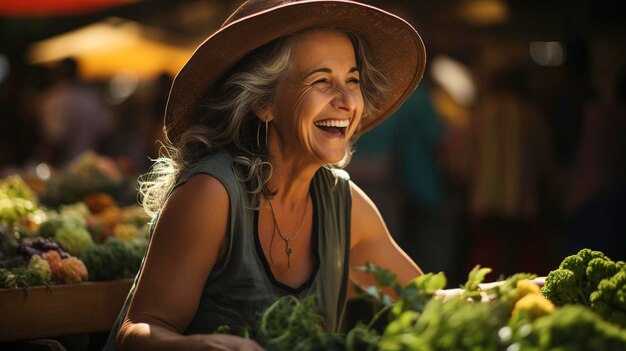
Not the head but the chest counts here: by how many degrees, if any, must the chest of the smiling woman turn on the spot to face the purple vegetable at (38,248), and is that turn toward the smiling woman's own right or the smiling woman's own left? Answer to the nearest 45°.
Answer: approximately 180°

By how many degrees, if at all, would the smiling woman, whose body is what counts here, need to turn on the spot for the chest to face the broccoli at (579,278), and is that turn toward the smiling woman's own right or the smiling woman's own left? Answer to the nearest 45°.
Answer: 0° — they already face it

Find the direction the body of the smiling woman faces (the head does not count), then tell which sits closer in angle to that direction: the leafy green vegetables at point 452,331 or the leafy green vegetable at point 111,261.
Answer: the leafy green vegetables

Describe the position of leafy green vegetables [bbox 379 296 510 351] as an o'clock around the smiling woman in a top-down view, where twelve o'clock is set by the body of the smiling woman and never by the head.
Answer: The leafy green vegetables is roughly at 1 o'clock from the smiling woman.

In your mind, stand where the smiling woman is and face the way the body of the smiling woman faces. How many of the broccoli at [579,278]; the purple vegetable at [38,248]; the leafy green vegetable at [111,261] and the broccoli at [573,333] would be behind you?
2

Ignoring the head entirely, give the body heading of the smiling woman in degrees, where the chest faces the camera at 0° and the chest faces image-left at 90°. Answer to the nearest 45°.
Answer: approximately 315°

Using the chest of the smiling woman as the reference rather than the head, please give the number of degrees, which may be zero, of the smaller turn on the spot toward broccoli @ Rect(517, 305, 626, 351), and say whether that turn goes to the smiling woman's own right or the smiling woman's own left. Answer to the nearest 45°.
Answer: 0° — they already face it

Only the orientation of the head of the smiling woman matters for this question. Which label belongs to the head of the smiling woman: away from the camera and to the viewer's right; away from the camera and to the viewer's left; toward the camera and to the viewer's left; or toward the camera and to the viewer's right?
toward the camera and to the viewer's right

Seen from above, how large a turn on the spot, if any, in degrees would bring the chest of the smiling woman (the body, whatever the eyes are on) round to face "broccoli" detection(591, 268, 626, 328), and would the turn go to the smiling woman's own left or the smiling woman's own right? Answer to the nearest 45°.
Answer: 0° — they already face it

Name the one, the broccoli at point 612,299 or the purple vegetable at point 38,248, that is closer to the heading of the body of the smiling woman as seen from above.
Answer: the broccoli

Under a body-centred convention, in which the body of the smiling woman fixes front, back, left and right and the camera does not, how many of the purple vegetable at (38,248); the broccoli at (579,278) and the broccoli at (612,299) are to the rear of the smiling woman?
1

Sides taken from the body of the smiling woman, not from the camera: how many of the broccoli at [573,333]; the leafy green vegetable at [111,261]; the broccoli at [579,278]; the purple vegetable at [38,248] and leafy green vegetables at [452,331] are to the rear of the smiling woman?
2

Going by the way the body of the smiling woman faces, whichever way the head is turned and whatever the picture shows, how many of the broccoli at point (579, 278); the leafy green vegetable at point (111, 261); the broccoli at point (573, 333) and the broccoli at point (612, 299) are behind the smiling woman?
1

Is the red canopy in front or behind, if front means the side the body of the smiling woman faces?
behind
